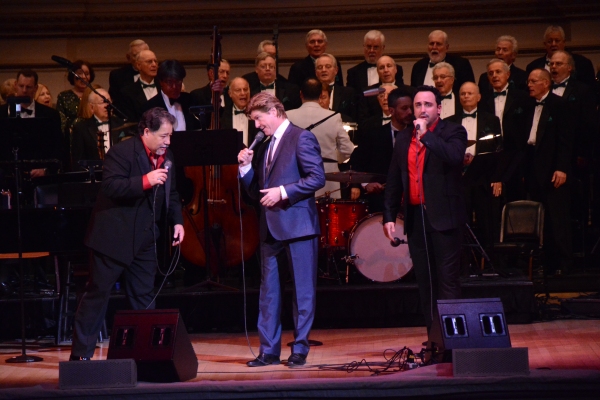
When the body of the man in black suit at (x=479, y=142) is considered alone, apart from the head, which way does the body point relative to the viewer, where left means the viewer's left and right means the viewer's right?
facing the viewer and to the left of the viewer

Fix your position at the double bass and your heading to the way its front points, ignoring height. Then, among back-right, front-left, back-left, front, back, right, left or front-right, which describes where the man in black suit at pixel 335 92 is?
back-left

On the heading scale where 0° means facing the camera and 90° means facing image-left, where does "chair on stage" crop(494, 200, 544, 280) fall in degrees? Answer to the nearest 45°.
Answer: approximately 45°

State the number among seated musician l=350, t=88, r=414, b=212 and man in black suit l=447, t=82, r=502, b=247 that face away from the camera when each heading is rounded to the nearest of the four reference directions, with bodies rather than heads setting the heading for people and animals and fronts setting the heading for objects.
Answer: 0

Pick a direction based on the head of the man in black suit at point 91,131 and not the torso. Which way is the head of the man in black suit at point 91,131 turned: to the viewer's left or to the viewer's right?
to the viewer's right

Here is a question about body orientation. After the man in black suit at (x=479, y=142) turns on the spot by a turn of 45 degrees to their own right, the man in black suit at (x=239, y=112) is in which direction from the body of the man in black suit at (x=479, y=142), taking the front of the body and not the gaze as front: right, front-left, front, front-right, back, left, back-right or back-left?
front

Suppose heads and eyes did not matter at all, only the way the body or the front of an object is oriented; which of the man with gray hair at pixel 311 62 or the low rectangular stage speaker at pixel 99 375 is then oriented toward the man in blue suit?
the man with gray hair

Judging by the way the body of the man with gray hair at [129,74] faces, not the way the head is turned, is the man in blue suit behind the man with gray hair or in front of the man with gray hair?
in front

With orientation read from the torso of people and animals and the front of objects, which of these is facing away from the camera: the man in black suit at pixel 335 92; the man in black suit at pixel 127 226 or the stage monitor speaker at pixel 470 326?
the stage monitor speaker

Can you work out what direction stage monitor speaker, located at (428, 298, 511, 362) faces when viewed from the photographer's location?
facing away from the viewer
